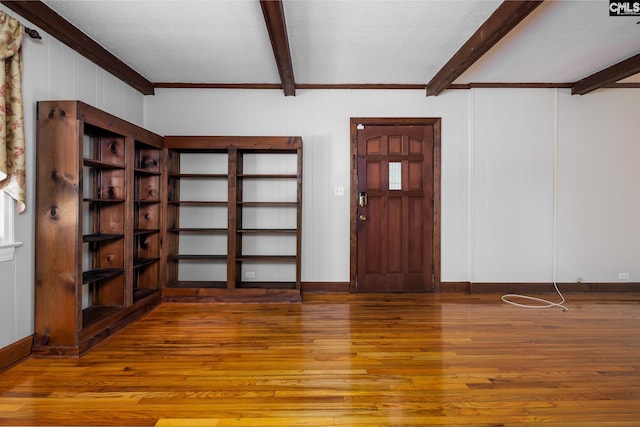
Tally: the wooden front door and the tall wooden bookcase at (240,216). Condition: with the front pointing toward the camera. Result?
2

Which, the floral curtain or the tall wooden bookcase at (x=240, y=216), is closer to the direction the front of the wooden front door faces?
the floral curtain

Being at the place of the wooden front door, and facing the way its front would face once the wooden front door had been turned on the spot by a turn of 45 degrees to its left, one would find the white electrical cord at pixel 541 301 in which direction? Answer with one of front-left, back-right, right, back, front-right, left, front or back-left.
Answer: front-left

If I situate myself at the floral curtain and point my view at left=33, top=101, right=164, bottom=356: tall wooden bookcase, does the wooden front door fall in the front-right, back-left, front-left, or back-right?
front-right

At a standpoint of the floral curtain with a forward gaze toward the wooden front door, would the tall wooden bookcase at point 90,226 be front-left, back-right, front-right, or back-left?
front-left

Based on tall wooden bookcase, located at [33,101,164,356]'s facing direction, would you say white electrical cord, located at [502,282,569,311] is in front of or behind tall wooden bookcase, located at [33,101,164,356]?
in front

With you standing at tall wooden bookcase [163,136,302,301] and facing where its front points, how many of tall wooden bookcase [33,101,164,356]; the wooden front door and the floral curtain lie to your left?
1

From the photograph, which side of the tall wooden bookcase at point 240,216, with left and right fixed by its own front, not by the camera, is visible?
front

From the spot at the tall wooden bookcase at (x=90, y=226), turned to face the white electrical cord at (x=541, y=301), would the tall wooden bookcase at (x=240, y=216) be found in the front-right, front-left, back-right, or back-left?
front-left

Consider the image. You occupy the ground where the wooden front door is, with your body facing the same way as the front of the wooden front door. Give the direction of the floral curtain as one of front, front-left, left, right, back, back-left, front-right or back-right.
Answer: front-right

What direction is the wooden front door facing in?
toward the camera

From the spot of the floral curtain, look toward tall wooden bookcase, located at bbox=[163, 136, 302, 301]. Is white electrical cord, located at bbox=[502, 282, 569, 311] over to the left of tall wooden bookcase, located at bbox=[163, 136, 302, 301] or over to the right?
right

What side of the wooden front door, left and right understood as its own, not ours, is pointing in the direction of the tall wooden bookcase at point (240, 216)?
right

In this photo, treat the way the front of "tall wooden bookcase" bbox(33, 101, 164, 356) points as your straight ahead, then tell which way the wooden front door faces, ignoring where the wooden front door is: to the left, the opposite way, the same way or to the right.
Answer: to the right

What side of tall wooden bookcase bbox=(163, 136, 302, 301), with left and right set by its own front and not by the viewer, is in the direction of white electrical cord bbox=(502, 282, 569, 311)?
left
